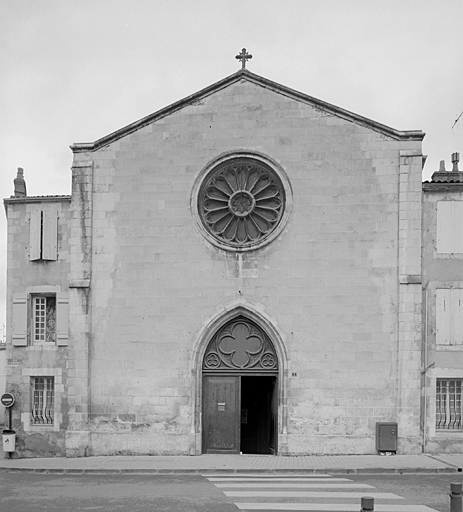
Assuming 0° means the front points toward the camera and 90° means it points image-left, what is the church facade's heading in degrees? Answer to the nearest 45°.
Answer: approximately 0°

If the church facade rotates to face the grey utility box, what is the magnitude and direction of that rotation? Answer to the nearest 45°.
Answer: approximately 90° to its left

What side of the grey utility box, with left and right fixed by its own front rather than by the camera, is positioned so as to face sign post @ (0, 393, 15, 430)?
right

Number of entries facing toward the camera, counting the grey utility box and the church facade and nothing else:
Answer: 2

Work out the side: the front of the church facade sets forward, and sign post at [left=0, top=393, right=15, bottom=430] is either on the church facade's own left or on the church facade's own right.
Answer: on the church facade's own right

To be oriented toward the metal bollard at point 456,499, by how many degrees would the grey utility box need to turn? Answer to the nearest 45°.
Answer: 0° — it already faces it

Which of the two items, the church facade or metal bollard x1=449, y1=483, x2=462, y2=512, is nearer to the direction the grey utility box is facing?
the metal bollard

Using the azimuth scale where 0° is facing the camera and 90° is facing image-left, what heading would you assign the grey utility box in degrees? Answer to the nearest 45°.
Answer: approximately 0°

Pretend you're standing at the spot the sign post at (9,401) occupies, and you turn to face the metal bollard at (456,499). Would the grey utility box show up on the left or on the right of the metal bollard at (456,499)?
left

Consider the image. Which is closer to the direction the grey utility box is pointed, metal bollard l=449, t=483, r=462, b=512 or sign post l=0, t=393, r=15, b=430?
the metal bollard

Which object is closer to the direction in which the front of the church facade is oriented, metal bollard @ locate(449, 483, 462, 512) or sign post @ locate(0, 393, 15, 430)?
the metal bollard
